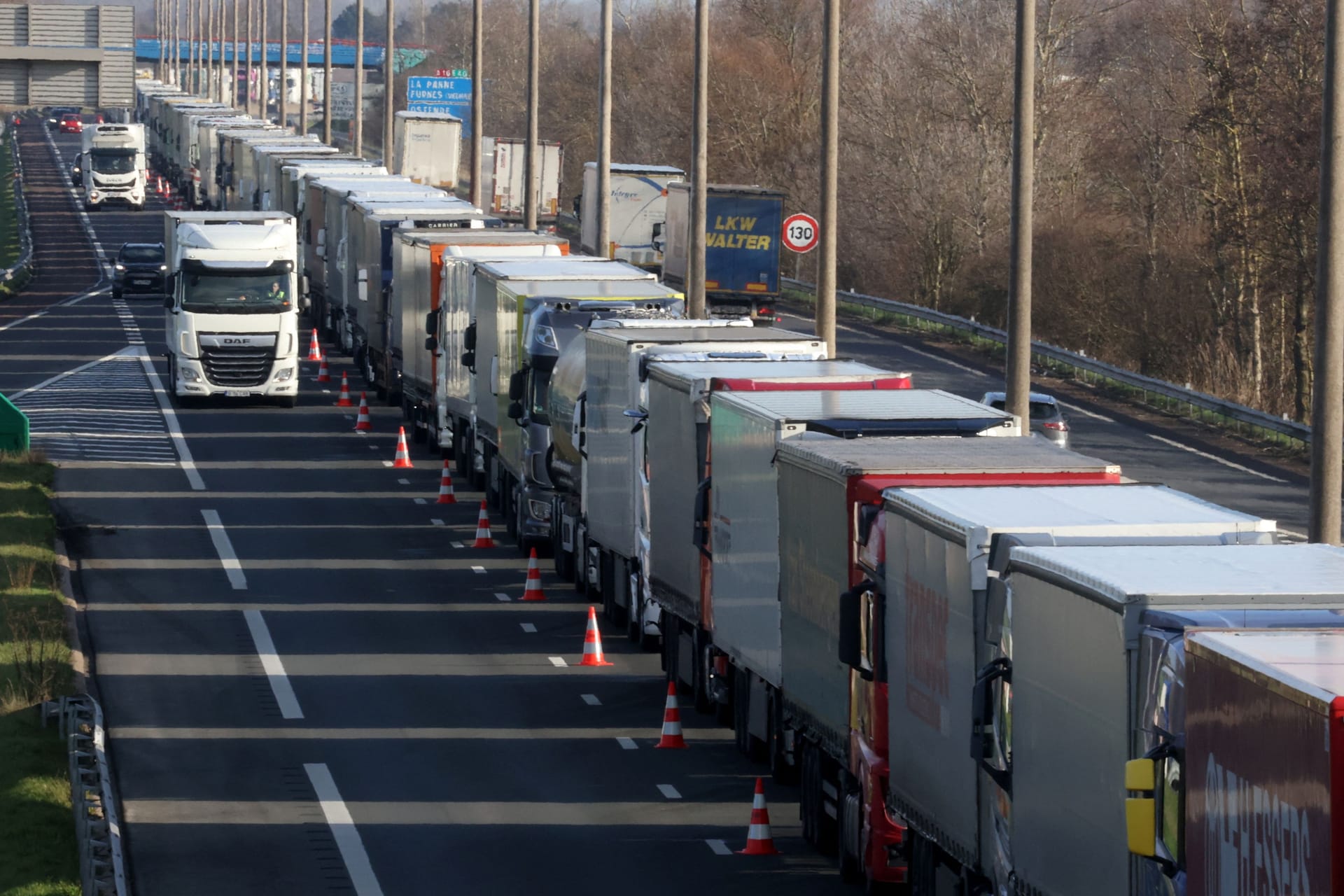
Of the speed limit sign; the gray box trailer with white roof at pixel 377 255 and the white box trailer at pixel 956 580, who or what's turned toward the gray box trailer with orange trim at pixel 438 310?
the gray box trailer with white roof at pixel 377 255

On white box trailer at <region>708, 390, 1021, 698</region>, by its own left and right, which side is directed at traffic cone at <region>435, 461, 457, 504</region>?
back

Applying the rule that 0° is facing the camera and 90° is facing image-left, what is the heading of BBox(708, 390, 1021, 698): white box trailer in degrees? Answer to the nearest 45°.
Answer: approximately 0°

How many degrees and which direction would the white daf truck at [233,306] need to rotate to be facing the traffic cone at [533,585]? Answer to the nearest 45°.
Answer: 0° — it already faces it

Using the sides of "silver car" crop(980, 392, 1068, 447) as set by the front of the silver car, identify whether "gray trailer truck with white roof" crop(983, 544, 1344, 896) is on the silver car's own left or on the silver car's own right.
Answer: on the silver car's own left

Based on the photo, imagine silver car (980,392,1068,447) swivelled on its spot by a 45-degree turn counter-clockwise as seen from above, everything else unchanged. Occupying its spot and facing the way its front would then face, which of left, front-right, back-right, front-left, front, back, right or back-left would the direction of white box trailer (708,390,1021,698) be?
left

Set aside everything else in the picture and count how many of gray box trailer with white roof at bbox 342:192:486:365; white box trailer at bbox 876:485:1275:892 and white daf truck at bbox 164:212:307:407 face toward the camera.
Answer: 3

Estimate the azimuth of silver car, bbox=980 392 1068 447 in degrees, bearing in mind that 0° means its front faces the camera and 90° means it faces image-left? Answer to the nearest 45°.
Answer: approximately 135°

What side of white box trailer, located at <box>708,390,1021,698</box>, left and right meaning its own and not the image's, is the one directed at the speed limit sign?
back

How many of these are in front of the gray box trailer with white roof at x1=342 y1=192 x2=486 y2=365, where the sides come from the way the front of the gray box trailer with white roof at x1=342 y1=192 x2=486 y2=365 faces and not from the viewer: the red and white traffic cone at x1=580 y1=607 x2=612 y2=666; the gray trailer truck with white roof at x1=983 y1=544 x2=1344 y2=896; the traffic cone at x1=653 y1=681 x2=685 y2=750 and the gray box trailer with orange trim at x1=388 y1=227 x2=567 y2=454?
4
